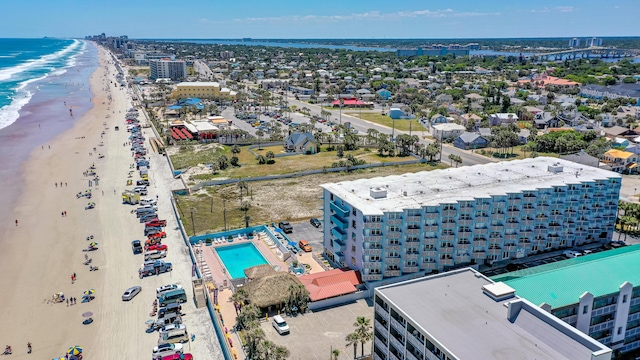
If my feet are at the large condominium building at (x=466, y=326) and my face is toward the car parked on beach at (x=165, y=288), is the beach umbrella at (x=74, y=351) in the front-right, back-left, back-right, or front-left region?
front-left

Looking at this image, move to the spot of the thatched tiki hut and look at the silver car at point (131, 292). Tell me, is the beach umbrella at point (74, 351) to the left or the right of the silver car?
left
